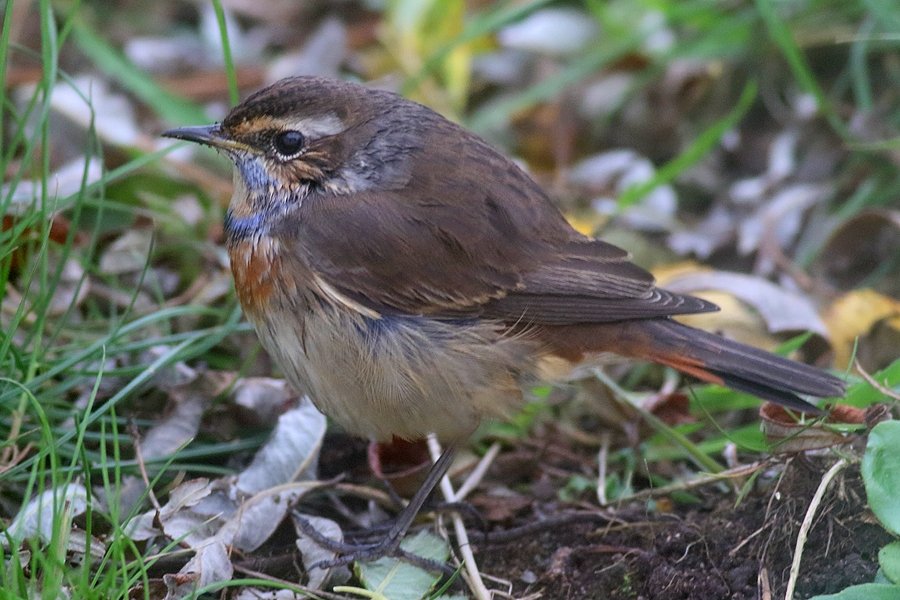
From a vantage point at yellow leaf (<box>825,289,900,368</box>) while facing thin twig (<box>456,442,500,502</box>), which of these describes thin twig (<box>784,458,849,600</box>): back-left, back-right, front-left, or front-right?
front-left

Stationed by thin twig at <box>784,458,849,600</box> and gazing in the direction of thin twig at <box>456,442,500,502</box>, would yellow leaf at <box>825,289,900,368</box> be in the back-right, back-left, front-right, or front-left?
front-right

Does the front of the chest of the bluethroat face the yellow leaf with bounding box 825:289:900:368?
no

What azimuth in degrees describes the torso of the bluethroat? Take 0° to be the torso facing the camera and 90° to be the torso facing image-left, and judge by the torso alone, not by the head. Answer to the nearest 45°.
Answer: approximately 90°

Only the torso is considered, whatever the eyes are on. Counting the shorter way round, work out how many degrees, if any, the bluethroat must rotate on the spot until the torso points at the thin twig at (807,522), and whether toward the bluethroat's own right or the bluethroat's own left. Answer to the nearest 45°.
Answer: approximately 135° to the bluethroat's own left
